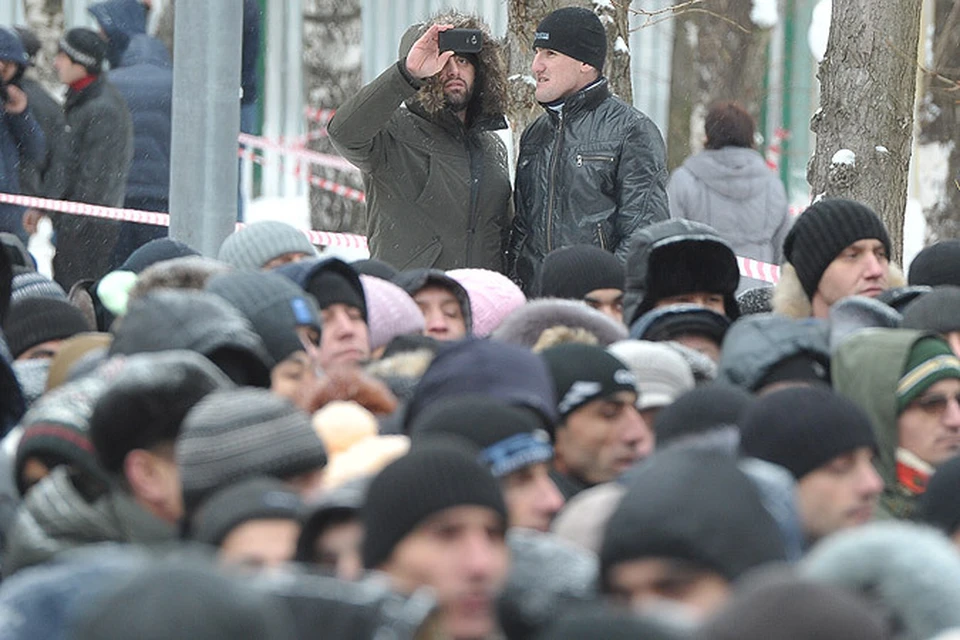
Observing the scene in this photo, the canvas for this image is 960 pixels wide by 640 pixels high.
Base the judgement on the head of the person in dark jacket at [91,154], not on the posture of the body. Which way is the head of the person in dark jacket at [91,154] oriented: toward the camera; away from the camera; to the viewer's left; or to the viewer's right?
to the viewer's left

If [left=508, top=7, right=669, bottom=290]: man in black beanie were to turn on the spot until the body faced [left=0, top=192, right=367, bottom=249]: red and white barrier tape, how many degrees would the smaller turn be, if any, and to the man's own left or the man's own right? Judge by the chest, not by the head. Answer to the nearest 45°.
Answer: approximately 90° to the man's own right

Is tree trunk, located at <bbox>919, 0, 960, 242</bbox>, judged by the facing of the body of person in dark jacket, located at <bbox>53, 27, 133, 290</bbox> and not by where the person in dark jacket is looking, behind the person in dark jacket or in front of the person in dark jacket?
behind

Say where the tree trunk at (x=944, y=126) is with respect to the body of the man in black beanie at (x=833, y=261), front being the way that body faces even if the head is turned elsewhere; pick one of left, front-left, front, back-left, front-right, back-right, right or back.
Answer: back-left

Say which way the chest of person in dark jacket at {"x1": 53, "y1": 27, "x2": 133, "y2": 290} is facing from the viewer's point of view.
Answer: to the viewer's left

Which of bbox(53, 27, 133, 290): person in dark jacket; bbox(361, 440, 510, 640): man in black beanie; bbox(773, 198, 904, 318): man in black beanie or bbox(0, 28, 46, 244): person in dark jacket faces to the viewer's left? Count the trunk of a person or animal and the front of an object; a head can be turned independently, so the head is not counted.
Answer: bbox(53, 27, 133, 290): person in dark jacket

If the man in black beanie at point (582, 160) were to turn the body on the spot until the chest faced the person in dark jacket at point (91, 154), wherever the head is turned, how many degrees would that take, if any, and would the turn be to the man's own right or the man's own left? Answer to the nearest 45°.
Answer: approximately 90° to the man's own right

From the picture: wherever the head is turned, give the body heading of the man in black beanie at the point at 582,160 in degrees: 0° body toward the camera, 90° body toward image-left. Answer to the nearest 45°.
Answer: approximately 45°

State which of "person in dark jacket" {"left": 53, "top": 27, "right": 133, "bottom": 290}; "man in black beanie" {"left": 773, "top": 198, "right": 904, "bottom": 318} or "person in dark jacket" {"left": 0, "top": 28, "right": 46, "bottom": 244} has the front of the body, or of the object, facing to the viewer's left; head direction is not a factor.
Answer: "person in dark jacket" {"left": 53, "top": 27, "right": 133, "bottom": 290}

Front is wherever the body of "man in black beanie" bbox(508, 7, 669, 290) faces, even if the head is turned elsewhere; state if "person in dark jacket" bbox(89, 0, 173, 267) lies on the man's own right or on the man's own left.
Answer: on the man's own right

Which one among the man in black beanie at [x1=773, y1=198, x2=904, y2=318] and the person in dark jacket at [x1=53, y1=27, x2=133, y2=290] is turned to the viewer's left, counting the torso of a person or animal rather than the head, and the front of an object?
the person in dark jacket

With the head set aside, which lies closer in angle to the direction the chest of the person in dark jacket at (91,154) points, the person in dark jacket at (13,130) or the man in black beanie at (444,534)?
the person in dark jacket
